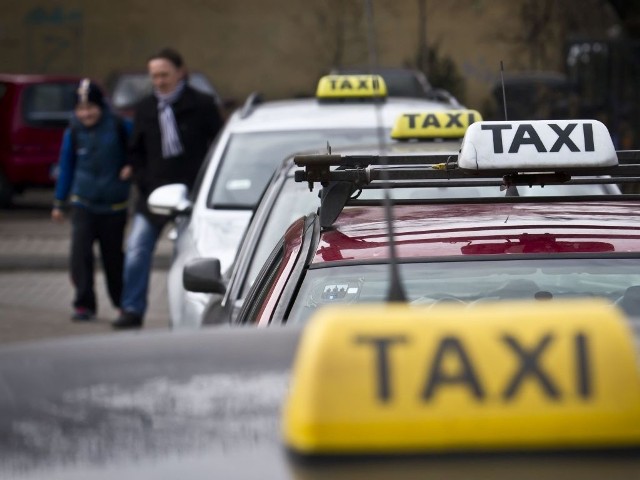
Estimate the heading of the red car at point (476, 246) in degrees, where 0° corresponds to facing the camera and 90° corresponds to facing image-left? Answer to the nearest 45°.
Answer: approximately 0°

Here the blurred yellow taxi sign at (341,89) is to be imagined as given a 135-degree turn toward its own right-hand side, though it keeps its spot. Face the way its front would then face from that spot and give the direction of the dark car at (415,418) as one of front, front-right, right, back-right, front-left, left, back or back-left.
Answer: back-left

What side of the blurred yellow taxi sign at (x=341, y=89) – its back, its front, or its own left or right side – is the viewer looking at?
front

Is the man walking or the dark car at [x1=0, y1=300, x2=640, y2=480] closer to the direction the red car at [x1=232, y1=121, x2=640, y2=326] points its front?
the dark car

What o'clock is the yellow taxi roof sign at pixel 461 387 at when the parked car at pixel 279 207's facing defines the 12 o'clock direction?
The yellow taxi roof sign is roughly at 12 o'clock from the parked car.

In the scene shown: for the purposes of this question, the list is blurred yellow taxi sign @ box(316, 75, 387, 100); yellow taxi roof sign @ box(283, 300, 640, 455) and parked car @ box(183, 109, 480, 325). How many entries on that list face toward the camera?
3

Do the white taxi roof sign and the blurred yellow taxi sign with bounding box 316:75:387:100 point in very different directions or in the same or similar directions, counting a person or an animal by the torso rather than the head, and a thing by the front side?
same or similar directions

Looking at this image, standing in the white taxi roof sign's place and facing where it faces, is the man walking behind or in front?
behind

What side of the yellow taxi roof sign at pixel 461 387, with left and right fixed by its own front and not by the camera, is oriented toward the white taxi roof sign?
back

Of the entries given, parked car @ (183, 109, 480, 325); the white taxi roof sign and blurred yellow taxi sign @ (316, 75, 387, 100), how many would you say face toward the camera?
3

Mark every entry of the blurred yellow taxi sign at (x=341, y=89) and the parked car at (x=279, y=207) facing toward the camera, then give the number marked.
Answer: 2

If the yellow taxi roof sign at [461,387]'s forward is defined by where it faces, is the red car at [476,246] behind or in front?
behind

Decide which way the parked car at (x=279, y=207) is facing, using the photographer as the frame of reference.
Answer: facing the viewer

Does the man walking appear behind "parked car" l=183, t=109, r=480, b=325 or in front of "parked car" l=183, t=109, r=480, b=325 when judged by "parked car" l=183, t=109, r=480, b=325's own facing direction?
behind
